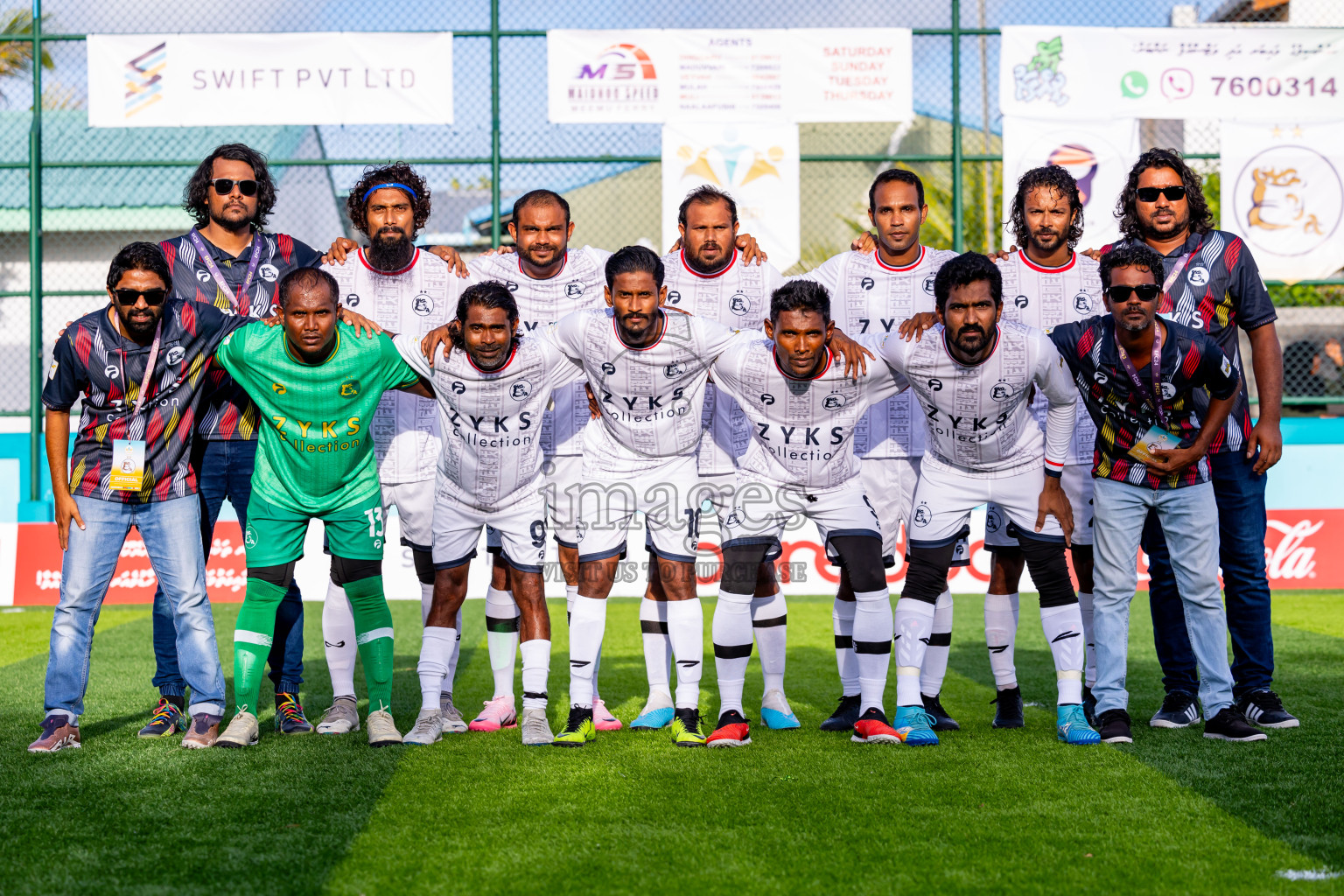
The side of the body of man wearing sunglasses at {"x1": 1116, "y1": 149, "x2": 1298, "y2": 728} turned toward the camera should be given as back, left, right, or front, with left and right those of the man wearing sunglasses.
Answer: front

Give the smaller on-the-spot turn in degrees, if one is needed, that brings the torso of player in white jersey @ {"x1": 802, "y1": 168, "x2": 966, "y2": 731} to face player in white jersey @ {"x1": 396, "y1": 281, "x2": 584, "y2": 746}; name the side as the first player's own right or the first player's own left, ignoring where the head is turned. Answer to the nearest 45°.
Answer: approximately 45° to the first player's own right

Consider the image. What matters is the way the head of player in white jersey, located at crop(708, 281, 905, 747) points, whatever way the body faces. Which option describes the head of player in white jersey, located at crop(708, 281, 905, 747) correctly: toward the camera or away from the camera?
toward the camera

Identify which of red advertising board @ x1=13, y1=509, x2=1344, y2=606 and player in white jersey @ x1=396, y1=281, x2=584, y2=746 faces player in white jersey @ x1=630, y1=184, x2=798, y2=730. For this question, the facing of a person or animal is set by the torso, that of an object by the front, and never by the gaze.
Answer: the red advertising board

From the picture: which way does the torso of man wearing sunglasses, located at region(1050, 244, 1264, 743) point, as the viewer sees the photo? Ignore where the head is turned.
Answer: toward the camera

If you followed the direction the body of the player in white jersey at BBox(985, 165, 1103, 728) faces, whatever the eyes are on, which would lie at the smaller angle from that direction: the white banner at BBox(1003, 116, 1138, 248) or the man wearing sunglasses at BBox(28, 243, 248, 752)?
the man wearing sunglasses

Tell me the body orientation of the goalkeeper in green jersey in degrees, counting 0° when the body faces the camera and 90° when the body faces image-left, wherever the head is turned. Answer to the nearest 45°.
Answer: approximately 0°

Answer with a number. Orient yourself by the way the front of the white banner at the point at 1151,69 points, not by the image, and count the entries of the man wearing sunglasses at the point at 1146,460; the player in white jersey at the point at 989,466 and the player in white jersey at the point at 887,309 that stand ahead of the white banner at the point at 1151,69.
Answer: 3

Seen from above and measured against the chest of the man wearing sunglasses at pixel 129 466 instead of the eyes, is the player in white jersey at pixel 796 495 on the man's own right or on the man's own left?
on the man's own left

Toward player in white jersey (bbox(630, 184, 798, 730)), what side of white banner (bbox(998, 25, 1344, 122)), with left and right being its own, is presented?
front

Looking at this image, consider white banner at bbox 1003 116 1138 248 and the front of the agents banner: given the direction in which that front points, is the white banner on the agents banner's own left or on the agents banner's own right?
on the agents banner's own left

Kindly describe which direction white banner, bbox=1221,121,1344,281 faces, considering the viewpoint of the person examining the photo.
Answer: facing the viewer

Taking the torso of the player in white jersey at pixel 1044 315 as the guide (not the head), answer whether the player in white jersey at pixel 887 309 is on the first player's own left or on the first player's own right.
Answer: on the first player's own right

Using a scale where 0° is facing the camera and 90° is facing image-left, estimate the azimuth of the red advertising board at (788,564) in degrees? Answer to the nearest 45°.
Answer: approximately 0°
